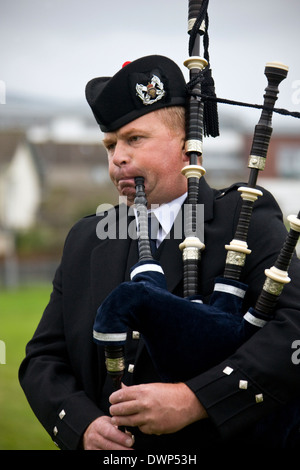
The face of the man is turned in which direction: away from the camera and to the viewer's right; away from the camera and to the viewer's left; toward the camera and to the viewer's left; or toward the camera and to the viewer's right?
toward the camera and to the viewer's left

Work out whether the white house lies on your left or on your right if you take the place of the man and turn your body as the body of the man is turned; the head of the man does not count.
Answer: on your right

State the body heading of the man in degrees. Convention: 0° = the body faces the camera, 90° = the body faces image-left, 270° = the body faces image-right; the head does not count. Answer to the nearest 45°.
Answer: approximately 45°
